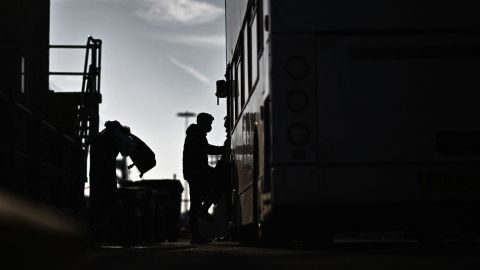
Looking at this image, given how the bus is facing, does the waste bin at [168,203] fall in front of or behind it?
in front

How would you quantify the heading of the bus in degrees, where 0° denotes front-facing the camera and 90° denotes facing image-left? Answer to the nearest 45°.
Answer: approximately 180°

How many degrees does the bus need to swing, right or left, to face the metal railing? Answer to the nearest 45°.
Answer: approximately 45° to its left
